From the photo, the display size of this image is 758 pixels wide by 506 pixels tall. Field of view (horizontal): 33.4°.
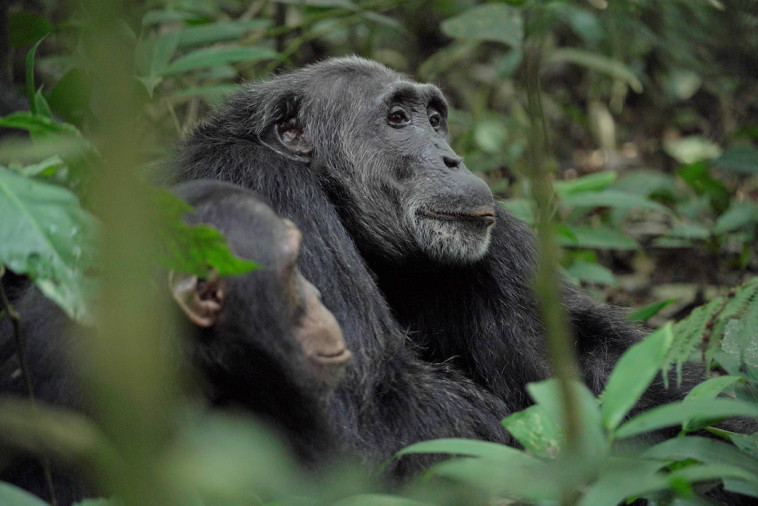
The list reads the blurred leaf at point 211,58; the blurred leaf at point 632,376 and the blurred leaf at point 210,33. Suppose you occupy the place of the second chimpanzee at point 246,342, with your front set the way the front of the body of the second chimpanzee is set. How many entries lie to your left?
2

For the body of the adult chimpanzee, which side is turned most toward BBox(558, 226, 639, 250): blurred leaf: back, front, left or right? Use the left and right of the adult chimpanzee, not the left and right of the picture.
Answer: left

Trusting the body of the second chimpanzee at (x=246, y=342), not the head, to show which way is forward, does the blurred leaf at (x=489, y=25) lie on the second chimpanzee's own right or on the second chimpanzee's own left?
on the second chimpanzee's own left

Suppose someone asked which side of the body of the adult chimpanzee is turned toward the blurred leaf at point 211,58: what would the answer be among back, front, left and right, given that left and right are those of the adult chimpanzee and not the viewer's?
back

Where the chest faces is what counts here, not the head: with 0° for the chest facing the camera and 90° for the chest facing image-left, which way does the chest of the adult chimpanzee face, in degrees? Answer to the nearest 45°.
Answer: approximately 315°

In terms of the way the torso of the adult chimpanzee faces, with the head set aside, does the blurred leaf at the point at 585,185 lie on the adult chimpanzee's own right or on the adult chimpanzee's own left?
on the adult chimpanzee's own left

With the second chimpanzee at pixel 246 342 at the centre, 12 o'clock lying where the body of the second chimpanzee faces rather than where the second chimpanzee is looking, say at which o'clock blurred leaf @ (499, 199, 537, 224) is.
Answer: The blurred leaf is roughly at 10 o'clock from the second chimpanzee.

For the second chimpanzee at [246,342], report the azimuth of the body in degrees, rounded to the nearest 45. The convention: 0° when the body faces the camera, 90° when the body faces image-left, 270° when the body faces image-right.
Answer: approximately 270°

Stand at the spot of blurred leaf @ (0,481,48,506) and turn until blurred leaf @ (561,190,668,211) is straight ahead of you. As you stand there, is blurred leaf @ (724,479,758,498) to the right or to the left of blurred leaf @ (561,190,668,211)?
right

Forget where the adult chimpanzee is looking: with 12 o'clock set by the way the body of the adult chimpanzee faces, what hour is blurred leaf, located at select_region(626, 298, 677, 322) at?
The blurred leaf is roughly at 10 o'clock from the adult chimpanzee.

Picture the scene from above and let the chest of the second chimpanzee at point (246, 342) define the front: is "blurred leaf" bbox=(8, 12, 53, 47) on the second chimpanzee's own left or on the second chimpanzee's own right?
on the second chimpanzee's own left

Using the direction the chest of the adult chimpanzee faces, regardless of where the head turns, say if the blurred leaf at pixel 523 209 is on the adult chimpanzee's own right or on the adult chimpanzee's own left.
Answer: on the adult chimpanzee's own left
